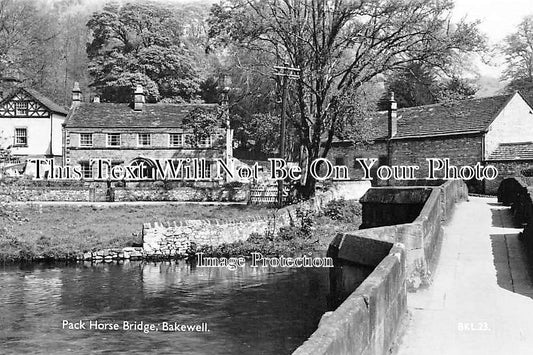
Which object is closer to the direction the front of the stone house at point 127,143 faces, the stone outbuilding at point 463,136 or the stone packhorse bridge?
the stone packhorse bridge

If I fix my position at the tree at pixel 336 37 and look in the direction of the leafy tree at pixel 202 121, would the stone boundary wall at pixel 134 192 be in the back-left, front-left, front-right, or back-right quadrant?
front-left

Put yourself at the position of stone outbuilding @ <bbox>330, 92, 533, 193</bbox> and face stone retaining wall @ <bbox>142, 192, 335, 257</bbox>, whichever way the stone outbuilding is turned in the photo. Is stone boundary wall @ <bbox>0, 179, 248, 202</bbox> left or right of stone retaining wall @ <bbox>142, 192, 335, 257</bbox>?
right

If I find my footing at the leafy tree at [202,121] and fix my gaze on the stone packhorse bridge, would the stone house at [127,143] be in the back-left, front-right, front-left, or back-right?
back-right

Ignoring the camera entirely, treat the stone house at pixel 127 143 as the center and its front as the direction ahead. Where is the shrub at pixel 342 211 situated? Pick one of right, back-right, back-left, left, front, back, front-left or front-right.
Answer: front-left

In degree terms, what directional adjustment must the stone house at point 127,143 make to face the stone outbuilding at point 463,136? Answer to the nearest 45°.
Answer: approximately 45° to its left

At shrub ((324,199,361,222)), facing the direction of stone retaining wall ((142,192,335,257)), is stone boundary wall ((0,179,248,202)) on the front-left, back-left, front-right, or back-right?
front-right

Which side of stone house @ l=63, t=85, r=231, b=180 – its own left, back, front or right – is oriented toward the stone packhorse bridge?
front

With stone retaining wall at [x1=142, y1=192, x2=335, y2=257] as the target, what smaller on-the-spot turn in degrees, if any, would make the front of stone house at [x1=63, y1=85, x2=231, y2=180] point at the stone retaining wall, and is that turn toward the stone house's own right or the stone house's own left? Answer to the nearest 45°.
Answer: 0° — it already faces it

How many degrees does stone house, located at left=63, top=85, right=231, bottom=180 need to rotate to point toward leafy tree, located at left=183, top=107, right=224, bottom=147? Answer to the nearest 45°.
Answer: approximately 45° to its left

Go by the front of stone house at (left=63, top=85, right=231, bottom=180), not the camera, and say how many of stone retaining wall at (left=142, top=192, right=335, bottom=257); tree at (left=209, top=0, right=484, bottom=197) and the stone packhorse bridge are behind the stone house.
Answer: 0

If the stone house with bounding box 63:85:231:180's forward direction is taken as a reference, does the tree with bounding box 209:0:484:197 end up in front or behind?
in front

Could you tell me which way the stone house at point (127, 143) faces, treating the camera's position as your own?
facing the viewer

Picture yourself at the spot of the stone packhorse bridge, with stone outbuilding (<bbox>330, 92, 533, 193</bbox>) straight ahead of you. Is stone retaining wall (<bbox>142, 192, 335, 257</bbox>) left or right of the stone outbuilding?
left
